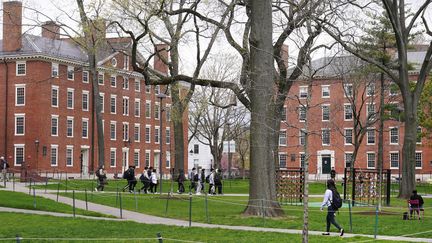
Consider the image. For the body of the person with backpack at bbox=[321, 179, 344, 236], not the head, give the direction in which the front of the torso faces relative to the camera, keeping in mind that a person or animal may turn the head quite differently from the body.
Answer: to the viewer's left

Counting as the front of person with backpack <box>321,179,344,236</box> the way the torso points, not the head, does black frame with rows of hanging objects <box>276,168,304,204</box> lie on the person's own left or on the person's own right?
on the person's own right
